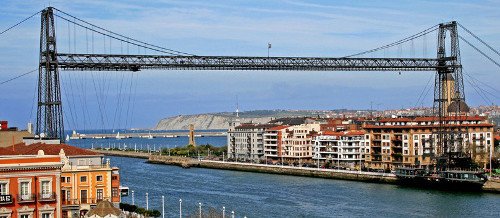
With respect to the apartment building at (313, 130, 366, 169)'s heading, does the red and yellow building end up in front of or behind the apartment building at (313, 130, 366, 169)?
in front

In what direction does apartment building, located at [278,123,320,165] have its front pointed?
toward the camera

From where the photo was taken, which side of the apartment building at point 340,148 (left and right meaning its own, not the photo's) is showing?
front

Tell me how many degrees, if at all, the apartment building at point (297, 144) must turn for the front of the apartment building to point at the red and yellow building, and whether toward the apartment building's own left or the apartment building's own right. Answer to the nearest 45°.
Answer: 0° — it already faces it

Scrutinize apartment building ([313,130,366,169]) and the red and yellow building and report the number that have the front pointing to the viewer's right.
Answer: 0

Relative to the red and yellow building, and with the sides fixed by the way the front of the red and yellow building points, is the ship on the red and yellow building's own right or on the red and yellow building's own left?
on the red and yellow building's own left

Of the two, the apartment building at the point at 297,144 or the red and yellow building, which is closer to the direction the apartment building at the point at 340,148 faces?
the red and yellow building

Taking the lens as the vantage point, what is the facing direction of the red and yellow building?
facing the viewer
